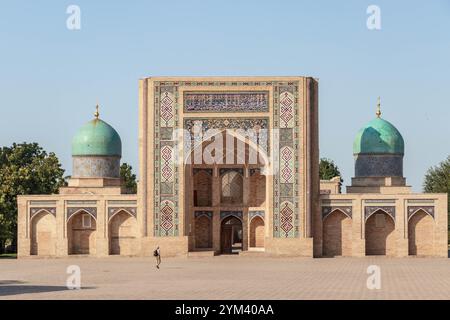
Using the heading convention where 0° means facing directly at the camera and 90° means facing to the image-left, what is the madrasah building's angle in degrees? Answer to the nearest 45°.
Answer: approximately 0°
